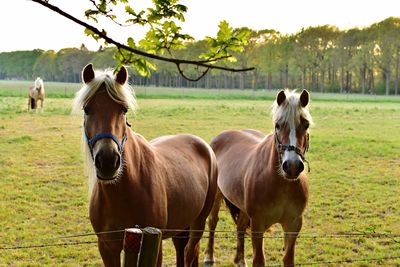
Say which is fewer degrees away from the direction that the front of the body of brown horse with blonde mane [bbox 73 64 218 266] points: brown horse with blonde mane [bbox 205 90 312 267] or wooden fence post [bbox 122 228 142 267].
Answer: the wooden fence post

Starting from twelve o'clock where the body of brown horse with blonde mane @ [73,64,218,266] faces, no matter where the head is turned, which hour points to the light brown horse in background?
The light brown horse in background is roughly at 4 o'clock from the brown horse with blonde mane.

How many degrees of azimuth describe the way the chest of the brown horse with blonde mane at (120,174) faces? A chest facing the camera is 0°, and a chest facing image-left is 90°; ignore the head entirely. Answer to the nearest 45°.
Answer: approximately 45°

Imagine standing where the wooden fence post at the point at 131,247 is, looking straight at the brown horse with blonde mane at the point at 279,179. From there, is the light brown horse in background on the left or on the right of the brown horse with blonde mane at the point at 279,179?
left

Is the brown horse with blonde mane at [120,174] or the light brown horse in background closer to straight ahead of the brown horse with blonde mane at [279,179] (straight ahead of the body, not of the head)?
the brown horse with blonde mane

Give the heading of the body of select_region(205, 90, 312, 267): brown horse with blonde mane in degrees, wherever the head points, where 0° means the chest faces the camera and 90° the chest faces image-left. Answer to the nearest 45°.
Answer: approximately 315°

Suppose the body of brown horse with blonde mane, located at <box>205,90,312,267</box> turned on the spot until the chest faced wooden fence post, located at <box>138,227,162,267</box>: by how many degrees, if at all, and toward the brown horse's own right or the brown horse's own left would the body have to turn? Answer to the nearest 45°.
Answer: approximately 45° to the brown horse's own right

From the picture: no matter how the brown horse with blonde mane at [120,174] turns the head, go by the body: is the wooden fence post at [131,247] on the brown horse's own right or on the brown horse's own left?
on the brown horse's own left

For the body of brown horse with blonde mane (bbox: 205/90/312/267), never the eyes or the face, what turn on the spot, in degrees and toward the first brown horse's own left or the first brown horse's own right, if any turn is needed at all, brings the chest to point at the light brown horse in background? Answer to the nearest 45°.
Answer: approximately 180°

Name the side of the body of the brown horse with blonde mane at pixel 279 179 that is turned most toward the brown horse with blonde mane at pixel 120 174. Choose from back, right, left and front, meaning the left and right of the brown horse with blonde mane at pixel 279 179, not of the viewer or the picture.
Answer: right

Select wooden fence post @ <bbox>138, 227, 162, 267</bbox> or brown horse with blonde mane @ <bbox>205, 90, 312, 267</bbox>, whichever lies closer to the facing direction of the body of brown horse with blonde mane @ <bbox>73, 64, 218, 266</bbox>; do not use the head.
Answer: the wooden fence post

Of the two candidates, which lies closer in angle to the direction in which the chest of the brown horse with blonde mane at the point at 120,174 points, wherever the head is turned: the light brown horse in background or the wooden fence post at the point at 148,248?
the wooden fence post

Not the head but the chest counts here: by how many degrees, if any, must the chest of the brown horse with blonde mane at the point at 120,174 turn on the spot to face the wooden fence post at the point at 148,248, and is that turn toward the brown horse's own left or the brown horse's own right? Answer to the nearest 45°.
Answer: approximately 45° to the brown horse's own left
